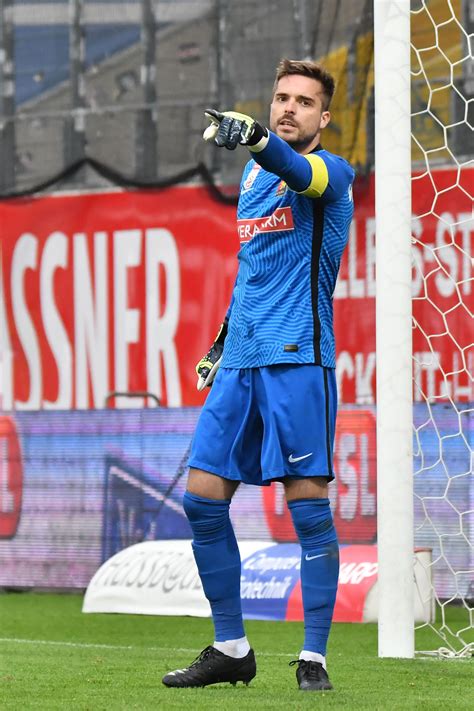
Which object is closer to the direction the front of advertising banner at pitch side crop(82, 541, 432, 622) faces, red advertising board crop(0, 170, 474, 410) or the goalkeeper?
the goalkeeper

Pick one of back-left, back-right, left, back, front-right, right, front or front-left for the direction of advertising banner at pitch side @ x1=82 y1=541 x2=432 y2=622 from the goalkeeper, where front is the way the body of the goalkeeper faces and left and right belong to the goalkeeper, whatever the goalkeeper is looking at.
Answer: back-right

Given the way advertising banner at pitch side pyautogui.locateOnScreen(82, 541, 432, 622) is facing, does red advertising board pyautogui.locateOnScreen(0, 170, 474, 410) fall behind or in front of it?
behind

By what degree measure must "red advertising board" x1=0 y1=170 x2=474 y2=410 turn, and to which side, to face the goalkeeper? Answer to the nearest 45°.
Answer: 0° — it already faces them

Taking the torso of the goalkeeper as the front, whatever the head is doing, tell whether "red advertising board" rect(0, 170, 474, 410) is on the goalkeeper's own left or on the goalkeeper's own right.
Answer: on the goalkeeper's own right

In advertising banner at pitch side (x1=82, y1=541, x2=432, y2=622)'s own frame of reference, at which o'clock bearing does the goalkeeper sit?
The goalkeeper is roughly at 12 o'clock from the advertising banner at pitch side.
